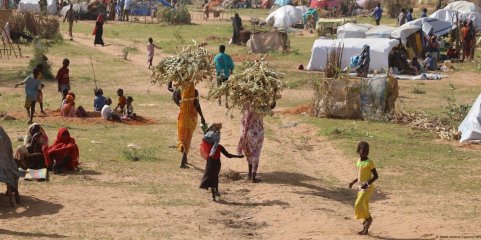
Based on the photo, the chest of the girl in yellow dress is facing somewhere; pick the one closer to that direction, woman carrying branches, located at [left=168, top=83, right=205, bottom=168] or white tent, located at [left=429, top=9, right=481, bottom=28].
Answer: the woman carrying branches

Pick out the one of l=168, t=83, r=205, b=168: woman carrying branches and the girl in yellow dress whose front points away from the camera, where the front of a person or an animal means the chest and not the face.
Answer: the woman carrying branches

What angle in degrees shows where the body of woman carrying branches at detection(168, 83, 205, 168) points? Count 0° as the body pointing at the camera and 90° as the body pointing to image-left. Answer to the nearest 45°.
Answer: approximately 180°

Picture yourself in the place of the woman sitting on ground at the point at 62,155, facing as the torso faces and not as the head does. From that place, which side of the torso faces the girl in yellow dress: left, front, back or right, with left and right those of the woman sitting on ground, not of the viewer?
left

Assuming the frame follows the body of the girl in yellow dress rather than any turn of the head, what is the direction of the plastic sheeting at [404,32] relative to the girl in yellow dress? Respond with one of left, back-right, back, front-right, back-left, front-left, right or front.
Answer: back-right

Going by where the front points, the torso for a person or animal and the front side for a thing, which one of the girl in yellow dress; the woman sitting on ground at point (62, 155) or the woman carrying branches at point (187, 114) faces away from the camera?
the woman carrying branches

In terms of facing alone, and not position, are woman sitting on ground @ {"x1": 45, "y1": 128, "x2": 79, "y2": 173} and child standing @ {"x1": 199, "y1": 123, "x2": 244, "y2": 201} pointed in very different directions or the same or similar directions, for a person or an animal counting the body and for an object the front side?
very different directions

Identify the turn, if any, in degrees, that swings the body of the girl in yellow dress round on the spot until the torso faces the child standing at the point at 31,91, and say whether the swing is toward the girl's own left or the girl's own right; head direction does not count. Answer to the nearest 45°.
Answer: approximately 90° to the girl's own right

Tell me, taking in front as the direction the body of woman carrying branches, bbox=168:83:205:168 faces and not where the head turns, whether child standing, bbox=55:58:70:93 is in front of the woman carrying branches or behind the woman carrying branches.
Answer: in front

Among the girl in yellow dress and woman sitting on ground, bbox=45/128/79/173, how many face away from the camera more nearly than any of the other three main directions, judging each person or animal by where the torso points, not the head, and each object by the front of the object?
0

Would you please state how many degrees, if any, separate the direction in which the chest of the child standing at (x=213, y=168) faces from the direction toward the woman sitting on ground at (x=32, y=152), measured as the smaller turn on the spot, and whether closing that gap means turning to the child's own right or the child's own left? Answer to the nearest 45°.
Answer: approximately 135° to the child's own left

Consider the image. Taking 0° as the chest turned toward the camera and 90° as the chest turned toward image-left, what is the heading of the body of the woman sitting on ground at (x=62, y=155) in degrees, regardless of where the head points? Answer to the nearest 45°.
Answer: approximately 45°

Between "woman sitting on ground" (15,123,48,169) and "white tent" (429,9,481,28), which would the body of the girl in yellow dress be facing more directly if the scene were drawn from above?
the woman sitting on ground

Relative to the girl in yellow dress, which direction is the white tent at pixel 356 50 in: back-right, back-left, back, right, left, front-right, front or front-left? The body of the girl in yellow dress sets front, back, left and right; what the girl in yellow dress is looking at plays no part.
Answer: back-right

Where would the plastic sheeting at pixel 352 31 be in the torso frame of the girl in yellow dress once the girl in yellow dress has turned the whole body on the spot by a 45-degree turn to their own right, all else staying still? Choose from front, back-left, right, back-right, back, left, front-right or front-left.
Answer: right

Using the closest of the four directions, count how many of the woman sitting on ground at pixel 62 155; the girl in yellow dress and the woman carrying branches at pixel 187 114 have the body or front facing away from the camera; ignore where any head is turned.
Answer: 1

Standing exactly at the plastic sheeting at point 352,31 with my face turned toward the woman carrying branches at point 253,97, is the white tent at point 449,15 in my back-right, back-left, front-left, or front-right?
back-left
